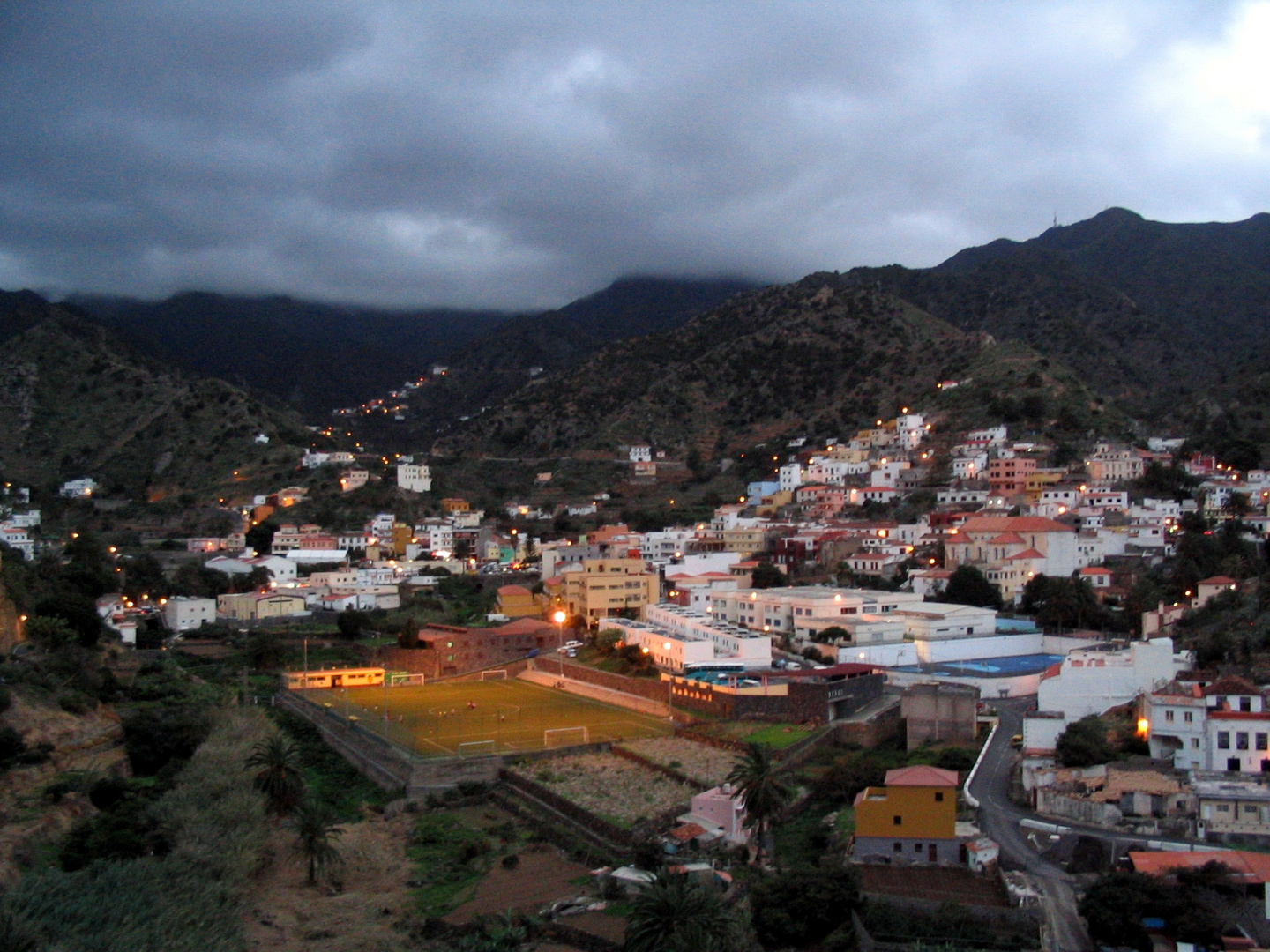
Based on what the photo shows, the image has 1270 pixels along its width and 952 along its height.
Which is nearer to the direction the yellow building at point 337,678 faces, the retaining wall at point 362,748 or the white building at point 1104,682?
the retaining wall

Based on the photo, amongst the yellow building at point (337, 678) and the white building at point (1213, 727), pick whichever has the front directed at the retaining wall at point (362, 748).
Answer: the yellow building

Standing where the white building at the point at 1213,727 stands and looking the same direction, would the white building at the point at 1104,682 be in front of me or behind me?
behind

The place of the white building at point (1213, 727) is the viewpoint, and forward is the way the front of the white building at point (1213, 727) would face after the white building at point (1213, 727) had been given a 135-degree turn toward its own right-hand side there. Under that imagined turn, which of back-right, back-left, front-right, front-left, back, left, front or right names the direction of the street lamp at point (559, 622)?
front

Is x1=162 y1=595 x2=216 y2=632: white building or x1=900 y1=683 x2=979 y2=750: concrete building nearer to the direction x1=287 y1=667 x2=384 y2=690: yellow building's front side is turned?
the concrete building

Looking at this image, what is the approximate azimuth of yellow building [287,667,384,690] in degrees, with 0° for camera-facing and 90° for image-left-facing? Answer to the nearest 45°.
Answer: approximately 0°

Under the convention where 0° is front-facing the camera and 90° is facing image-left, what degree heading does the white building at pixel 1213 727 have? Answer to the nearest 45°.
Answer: approximately 0°

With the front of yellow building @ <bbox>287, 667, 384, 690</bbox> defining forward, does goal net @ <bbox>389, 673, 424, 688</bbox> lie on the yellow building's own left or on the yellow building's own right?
on the yellow building's own left

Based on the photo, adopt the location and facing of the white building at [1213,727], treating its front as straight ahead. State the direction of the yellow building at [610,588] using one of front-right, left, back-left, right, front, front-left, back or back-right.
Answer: back-right
